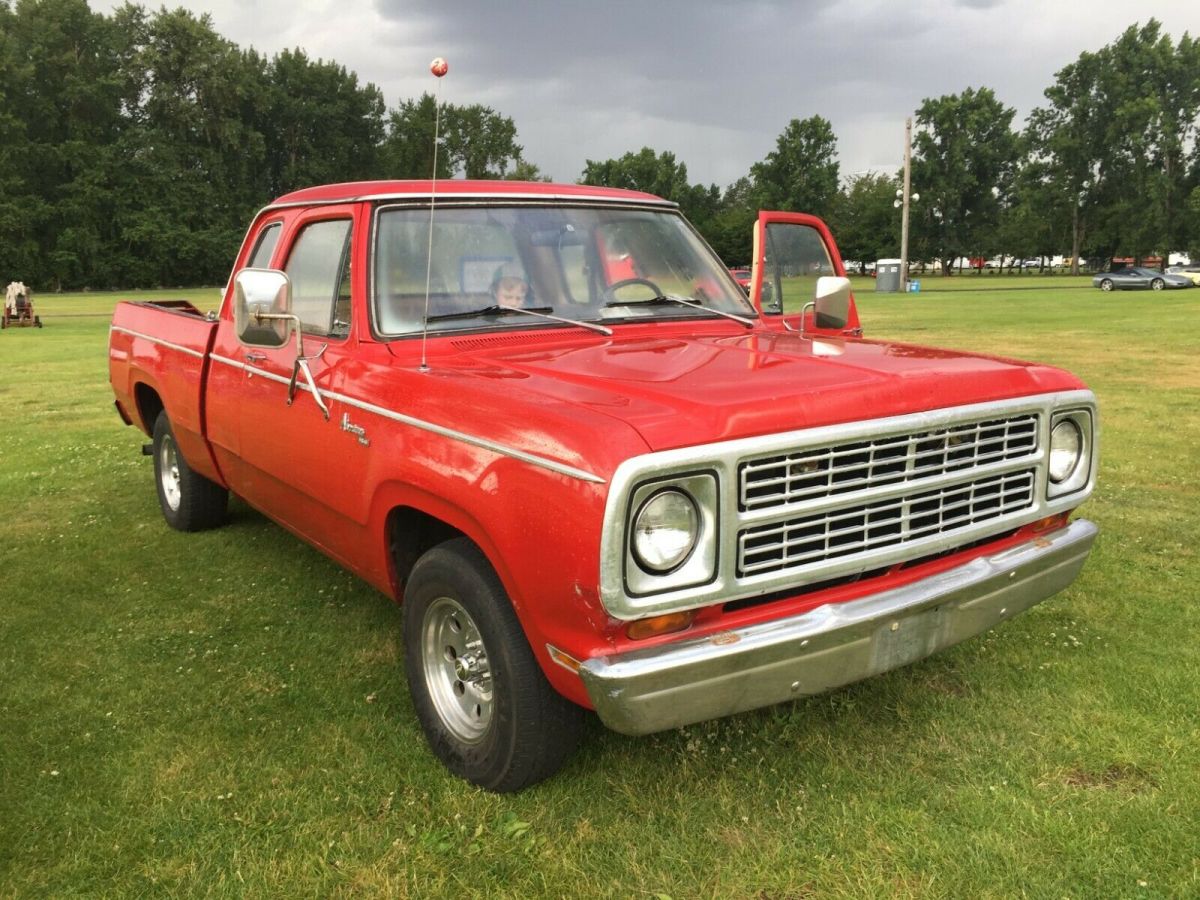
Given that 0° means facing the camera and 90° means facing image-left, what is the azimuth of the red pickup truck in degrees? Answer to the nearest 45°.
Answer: approximately 315°

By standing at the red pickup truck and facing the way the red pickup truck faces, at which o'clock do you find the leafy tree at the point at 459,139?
The leafy tree is roughly at 7 o'clock from the red pickup truck.

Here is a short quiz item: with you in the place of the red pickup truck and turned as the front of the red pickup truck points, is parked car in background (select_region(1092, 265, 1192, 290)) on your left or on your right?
on your left

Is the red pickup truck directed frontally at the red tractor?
no
